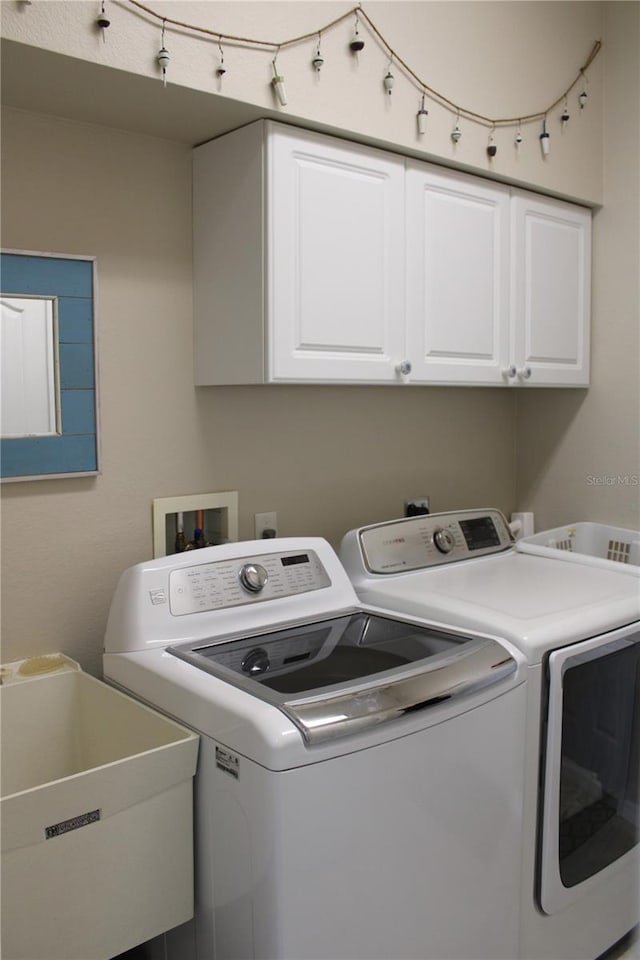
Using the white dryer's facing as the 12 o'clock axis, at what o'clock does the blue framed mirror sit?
The blue framed mirror is roughly at 4 o'clock from the white dryer.

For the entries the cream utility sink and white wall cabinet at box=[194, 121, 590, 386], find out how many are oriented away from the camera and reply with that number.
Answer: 0

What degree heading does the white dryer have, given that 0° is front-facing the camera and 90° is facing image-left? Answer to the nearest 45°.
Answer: approximately 315°

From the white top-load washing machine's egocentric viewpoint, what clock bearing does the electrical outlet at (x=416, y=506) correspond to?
The electrical outlet is roughly at 8 o'clock from the white top-load washing machine.

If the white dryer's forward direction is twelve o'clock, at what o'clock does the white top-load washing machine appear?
The white top-load washing machine is roughly at 3 o'clock from the white dryer.

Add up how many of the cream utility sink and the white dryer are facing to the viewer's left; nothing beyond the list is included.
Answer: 0

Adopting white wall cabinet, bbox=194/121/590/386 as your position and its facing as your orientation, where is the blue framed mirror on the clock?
The blue framed mirror is roughly at 4 o'clock from the white wall cabinet.

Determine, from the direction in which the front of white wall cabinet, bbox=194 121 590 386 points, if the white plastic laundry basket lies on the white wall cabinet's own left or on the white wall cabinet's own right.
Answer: on the white wall cabinet's own left

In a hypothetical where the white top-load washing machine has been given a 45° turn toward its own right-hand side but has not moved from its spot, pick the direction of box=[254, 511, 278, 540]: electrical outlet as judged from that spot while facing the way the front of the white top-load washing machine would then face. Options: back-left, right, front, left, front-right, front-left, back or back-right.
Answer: back

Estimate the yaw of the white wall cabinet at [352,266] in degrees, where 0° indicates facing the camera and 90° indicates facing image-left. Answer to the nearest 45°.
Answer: approximately 315°

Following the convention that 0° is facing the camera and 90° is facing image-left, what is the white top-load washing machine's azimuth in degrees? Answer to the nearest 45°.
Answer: approximately 315°
